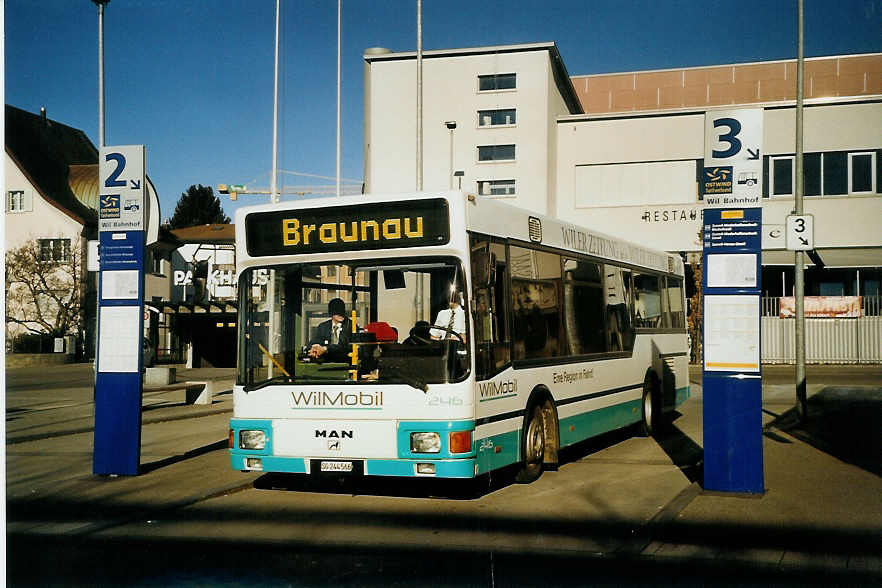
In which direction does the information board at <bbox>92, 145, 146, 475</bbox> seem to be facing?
toward the camera

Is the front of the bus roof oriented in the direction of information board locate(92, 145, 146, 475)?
no

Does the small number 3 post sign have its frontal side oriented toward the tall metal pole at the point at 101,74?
no

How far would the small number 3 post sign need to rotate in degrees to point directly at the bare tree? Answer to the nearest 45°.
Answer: approximately 135° to its right

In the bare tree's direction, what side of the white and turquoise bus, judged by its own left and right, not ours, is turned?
right

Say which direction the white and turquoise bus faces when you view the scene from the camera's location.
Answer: facing the viewer and to the left of the viewer

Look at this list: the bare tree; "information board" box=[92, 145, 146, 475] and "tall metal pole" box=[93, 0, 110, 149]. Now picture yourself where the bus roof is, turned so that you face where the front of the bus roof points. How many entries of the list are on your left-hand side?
0

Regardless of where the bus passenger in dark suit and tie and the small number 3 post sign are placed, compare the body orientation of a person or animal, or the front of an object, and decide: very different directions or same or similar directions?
same or similar directions

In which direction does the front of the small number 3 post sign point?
toward the camera

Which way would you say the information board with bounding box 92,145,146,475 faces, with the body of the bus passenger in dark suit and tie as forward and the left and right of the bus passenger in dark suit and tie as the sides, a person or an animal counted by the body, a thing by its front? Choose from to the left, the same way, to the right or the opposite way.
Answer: the same way

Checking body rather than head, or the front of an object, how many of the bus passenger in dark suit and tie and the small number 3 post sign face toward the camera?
2

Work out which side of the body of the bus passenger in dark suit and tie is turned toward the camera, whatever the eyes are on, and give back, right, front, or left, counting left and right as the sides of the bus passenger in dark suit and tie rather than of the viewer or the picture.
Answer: front

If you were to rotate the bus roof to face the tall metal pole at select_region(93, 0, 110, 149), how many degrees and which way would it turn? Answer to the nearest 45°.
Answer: approximately 90° to its right

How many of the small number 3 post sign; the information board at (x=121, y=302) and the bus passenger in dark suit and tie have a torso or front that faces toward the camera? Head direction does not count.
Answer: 3
